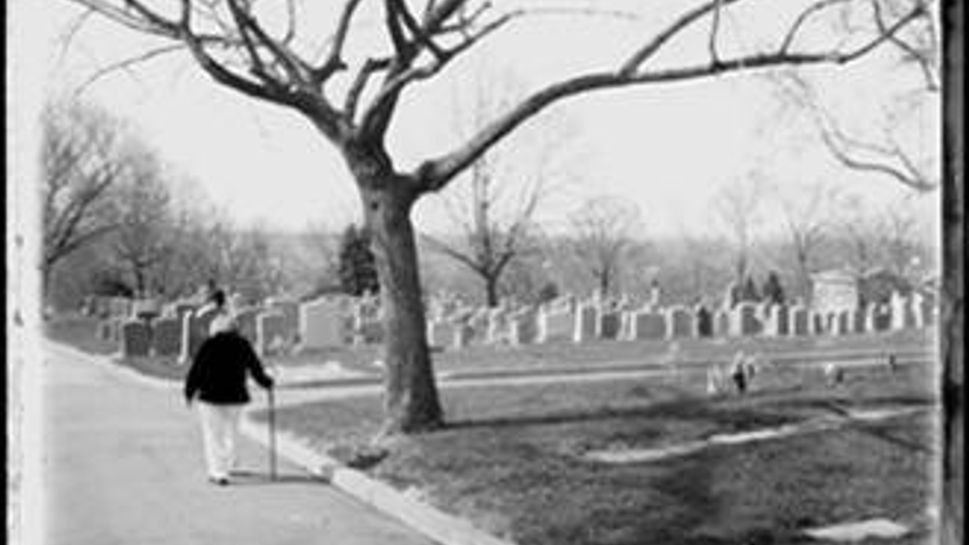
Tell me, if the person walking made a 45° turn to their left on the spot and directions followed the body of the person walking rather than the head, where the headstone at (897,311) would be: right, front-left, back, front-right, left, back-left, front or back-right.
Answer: back-right

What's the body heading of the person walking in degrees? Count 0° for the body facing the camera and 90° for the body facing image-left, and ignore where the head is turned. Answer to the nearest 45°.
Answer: approximately 180°

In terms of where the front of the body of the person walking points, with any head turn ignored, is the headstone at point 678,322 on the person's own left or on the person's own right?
on the person's own right

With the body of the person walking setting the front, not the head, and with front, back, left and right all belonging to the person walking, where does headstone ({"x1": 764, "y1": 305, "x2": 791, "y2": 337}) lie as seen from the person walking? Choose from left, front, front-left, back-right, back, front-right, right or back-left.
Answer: right

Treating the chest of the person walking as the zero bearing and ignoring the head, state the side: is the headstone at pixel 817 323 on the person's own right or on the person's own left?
on the person's own right

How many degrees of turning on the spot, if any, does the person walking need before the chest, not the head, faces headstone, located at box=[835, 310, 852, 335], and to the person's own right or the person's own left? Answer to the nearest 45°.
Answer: approximately 90° to the person's own right

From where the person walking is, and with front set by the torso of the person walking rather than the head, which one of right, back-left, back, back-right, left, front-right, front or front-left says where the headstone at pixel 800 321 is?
right

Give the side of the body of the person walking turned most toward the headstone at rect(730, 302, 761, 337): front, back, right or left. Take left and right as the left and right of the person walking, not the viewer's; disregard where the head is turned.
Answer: right
